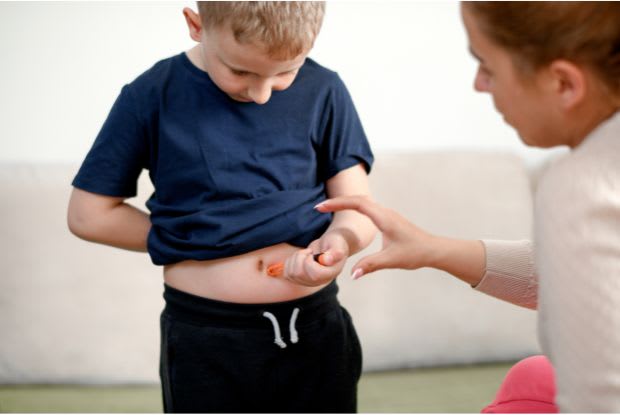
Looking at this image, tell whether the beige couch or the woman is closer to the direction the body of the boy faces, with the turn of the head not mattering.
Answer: the woman

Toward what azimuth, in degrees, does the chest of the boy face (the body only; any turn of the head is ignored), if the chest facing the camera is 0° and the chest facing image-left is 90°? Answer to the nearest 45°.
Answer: approximately 0°

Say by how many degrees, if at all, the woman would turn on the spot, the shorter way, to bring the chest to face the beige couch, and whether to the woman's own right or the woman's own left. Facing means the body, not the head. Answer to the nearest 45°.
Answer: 0° — they already face it

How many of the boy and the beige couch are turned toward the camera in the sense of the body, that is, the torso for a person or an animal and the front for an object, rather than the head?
2

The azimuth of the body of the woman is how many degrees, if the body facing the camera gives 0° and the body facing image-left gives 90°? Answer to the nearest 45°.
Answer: approximately 135°

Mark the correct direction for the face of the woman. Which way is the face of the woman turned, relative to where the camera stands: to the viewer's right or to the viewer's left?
to the viewer's left

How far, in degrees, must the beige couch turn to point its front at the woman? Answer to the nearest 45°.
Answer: approximately 45° to its left
